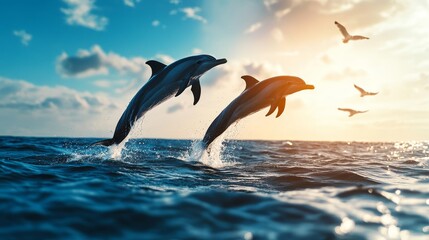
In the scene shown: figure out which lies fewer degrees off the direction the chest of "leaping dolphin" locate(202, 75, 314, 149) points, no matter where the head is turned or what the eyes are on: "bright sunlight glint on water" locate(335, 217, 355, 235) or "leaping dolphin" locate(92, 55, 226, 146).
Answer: the bright sunlight glint on water

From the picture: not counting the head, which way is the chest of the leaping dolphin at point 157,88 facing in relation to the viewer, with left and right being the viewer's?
facing to the right of the viewer

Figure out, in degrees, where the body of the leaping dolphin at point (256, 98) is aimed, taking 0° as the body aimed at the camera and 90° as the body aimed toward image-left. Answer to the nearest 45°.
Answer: approximately 270°

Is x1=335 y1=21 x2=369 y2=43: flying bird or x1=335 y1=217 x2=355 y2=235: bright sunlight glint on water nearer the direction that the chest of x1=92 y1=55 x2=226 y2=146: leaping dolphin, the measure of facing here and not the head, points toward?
the flying bird

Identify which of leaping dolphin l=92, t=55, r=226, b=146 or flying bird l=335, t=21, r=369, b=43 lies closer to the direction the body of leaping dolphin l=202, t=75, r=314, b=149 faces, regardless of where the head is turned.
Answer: the flying bird

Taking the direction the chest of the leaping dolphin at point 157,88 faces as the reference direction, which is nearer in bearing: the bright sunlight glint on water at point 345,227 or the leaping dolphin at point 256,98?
the leaping dolphin

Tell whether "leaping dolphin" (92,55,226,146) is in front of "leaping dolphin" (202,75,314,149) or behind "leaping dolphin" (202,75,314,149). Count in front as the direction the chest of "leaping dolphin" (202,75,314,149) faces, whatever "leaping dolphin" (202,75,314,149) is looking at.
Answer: behind

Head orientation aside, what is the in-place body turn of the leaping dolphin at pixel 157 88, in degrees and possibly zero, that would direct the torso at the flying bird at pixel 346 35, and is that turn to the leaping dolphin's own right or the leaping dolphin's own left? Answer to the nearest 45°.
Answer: approximately 45° to the leaping dolphin's own left

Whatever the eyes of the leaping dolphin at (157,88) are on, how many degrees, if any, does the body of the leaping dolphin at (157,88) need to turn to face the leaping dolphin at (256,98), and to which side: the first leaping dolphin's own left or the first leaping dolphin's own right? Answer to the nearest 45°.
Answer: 0° — it already faces it

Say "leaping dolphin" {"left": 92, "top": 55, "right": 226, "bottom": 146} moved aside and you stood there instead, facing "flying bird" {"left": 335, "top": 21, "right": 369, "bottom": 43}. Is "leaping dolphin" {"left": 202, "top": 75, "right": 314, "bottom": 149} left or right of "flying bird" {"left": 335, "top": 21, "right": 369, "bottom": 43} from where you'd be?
right
